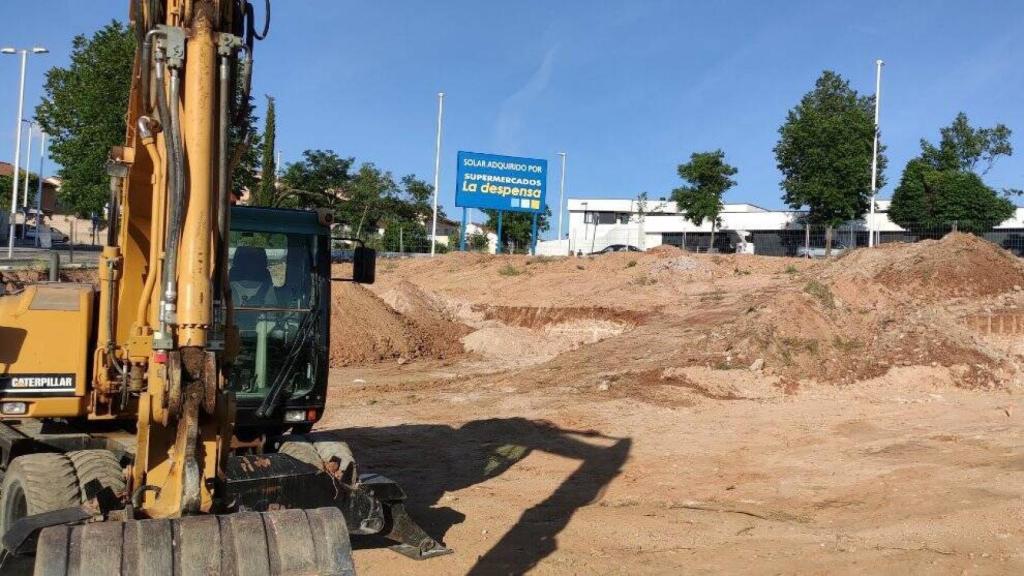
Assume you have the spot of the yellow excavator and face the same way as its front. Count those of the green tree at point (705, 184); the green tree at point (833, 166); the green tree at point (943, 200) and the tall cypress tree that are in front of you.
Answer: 0

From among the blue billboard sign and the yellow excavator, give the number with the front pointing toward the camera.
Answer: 2

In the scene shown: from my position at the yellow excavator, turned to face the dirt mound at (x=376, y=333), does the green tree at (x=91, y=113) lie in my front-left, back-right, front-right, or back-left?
front-left

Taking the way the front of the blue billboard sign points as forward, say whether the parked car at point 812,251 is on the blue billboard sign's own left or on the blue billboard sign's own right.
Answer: on the blue billboard sign's own left

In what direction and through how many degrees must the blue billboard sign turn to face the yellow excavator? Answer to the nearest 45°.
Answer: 0° — it already faces it

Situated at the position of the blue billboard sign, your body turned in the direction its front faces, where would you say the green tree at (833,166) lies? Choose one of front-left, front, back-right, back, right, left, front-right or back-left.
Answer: left

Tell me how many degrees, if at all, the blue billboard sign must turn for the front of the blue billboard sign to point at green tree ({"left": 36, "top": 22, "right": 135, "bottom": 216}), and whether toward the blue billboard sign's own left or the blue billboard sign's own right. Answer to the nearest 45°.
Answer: approximately 45° to the blue billboard sign's own right

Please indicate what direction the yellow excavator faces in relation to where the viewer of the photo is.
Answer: facing the viewer

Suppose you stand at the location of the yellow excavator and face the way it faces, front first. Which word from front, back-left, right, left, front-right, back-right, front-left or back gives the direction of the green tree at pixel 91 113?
back

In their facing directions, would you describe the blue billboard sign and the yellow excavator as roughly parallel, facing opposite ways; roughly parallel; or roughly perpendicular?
roughly parallel

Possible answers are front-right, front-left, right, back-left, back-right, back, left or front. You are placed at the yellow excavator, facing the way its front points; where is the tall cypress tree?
back

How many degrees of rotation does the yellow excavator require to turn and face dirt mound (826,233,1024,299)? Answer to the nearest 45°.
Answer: approximately 135° to its left

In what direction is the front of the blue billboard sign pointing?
toward the camera

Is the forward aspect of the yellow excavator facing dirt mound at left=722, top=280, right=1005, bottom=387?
no

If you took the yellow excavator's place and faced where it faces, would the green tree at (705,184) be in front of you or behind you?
behind
